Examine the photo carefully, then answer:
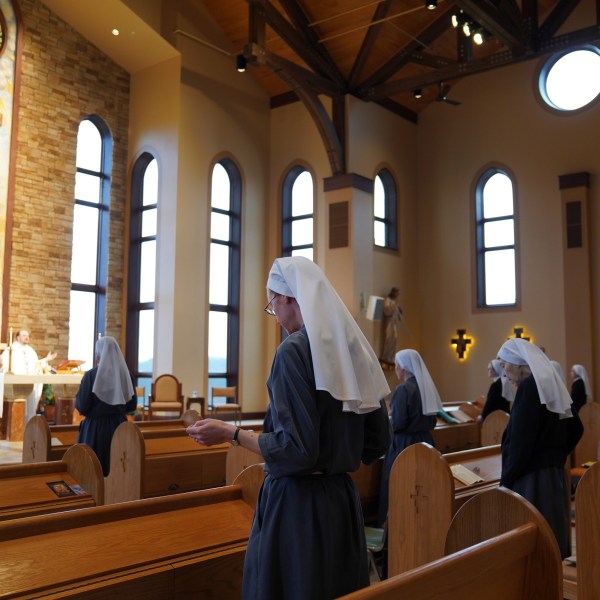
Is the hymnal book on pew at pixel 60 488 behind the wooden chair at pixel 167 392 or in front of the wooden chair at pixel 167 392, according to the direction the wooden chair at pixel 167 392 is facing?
in front

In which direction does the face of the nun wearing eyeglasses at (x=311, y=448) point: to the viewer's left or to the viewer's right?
to the viewer's left

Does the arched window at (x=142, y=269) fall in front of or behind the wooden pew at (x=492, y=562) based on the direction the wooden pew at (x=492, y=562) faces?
in front

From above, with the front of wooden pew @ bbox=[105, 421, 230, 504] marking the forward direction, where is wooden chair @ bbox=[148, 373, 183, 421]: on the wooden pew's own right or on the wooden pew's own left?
on the wooden pew's own right

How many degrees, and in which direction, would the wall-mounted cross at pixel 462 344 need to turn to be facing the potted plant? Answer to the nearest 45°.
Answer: approximately 45° to its right

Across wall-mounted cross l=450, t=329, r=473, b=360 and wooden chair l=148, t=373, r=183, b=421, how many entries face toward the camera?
2

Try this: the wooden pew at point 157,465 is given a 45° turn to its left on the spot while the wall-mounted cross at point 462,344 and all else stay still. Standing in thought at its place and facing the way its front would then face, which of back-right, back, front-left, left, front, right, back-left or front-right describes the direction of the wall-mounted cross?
back-right

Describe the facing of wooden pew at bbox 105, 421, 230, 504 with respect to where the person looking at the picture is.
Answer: facing away from the viewer and to the left of the viewer

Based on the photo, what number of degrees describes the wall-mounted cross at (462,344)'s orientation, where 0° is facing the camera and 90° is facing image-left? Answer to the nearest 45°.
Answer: approximately 0°

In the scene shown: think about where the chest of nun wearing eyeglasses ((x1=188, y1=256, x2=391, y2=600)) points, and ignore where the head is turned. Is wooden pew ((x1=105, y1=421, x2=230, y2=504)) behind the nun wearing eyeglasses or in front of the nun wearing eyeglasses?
in front

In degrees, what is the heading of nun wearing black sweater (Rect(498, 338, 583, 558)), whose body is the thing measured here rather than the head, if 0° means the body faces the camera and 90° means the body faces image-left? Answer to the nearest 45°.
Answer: approximately 135°
